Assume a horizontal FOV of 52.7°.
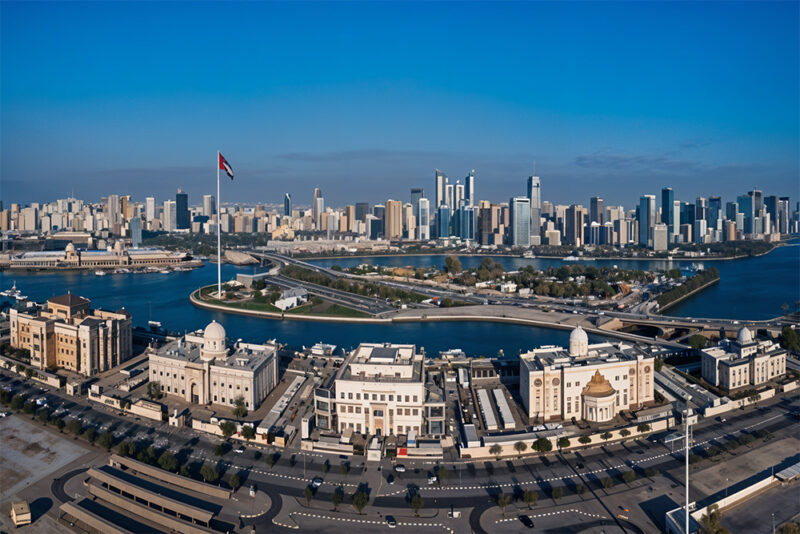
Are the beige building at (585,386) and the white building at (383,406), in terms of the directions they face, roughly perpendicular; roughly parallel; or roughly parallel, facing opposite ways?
roughly parallel

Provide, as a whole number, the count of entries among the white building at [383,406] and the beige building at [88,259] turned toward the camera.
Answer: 2

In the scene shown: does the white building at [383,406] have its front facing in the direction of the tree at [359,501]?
yes

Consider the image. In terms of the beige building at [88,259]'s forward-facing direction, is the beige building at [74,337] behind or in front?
in front

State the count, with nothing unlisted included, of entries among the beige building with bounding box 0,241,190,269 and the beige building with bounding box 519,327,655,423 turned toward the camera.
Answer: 2

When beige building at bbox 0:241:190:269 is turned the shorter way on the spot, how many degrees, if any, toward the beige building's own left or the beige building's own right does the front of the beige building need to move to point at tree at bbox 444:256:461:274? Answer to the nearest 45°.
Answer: approximately 45° to the beige building's own left

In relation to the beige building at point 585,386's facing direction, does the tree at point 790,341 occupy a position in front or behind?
behind

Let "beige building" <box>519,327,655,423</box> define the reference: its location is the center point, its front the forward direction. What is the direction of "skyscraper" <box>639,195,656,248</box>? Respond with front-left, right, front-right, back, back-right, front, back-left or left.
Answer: back

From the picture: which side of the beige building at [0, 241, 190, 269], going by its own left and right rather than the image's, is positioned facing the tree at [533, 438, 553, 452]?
front

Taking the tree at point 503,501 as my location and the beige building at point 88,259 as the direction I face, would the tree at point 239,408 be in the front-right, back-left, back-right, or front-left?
front-left

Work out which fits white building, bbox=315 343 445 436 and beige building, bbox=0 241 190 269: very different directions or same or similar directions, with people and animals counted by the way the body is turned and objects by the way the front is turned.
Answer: same or similar directions

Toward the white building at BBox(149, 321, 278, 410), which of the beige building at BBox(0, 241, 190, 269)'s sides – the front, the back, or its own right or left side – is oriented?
front

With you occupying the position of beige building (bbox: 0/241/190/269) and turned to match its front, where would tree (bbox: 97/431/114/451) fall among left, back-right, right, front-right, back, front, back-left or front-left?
front

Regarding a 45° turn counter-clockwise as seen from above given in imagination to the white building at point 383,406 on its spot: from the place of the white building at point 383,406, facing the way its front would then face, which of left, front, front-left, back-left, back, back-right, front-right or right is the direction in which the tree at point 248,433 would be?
back-right

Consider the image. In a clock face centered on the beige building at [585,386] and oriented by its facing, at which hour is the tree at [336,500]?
The tree is roughly at 1 o'clock from the beige building.

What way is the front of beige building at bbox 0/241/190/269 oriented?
toward the camera
